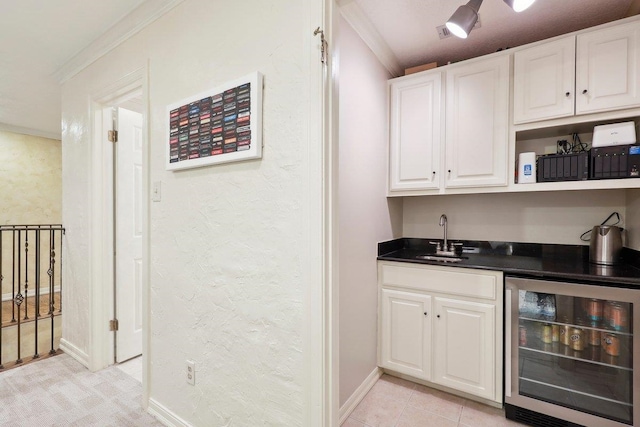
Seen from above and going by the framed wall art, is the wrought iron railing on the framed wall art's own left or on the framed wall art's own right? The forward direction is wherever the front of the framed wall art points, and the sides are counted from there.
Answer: on the framed wall art's own right

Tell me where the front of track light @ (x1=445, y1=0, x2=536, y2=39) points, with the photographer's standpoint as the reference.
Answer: facing the viewer and to the left of the viewer

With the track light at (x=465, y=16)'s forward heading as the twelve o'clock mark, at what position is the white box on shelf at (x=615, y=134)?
The white box on shelf is roughly at 6 o'clock from the track light.

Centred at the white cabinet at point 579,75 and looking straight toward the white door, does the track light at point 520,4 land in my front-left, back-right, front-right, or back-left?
front-left

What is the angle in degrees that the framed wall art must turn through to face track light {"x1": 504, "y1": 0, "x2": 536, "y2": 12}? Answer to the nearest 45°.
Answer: approximately 90° to its left

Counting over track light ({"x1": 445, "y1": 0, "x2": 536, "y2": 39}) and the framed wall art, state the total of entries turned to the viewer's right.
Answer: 0
